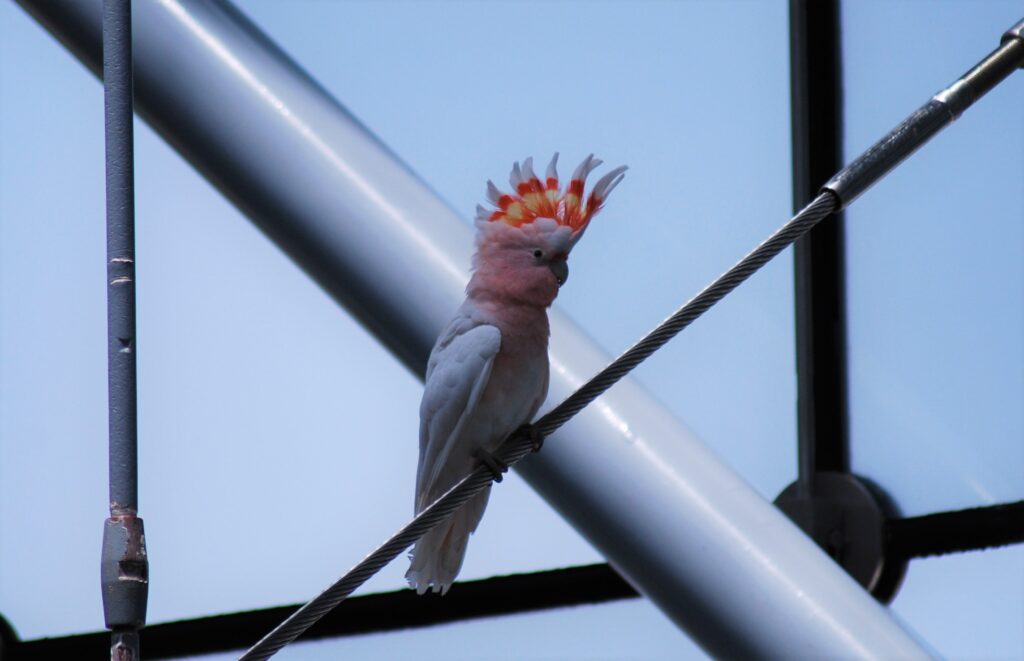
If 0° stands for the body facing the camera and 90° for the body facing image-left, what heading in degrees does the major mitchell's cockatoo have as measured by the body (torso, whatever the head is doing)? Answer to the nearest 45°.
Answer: approximately 270°

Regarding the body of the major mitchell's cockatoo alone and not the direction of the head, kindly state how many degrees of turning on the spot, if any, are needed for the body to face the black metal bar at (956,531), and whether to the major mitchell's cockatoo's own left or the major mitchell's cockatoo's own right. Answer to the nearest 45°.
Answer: approximately 45° to the major mitchell's cockatoo's own left

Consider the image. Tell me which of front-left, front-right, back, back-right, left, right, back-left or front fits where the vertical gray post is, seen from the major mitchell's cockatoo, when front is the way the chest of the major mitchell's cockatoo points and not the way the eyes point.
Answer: back-right

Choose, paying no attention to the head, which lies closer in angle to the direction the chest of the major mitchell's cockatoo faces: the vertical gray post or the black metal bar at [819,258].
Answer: the black metal bar

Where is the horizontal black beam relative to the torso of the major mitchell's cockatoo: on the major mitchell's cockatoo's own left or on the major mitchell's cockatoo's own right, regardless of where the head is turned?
on the major mitchell's cockatoo's own left

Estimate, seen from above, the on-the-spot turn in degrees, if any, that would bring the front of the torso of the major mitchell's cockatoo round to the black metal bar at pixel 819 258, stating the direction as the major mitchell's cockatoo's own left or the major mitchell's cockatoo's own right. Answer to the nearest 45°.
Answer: approximately 45° to the major mitchell's cockatoo's own left

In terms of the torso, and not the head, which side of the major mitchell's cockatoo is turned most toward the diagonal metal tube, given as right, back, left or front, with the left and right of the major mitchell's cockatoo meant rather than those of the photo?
left
